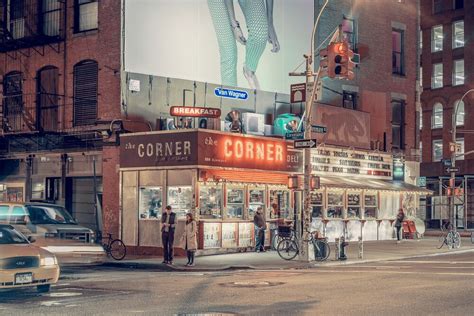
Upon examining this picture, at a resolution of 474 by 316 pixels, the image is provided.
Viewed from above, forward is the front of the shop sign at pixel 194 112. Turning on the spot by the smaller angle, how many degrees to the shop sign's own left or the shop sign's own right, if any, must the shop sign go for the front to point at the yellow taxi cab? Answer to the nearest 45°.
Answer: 0° — it already faces it

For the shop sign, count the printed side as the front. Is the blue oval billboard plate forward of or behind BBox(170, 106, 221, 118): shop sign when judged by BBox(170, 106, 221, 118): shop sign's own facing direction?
behind

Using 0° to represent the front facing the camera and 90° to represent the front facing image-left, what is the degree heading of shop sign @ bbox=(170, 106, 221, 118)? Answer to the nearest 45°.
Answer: approximately 0°

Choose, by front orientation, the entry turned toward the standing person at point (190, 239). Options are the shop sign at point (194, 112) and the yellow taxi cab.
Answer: the shop sign

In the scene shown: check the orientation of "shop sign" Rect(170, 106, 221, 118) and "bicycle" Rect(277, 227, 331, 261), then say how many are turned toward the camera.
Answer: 1

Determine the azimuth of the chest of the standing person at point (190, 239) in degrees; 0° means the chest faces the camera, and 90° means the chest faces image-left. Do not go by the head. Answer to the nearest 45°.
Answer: approximately 45°

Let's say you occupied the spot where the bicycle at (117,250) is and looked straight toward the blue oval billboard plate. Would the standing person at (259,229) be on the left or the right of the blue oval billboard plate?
right

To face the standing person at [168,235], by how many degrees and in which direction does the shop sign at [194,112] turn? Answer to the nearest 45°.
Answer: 0° — it already faces them
